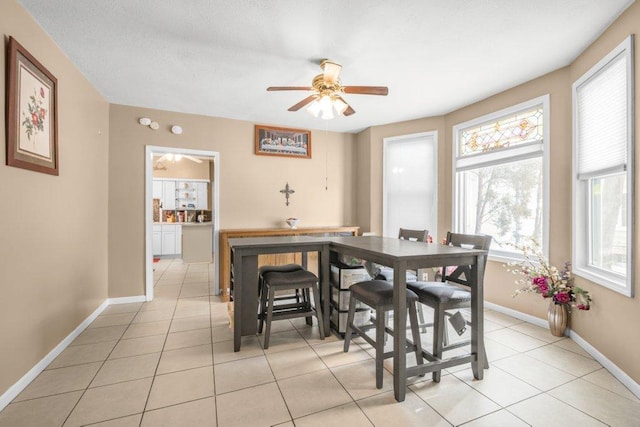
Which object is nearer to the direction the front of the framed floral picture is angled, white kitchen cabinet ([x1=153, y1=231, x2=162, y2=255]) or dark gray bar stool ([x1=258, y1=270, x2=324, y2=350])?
the dark gray bar stool

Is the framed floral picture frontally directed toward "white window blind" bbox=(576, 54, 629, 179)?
yes

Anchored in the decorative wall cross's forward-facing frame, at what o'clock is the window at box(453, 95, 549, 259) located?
The window is roughly at 10 o'clock from the decorative wall cross.

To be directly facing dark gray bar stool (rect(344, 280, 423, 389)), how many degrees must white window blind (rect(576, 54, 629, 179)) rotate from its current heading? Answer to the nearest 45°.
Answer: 0° — it already faces it

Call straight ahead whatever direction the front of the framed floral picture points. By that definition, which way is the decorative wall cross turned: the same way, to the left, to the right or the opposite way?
to the right

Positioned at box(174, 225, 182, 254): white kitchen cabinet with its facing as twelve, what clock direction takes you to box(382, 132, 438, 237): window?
The window is roughly at 11 o'clock from the white kitchen cabinet.

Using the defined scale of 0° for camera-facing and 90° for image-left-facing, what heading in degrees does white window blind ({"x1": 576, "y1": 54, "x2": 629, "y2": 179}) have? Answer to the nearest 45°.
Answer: approximately 45°

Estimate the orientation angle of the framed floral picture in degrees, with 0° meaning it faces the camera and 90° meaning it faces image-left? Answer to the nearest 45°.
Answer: approximately 315°

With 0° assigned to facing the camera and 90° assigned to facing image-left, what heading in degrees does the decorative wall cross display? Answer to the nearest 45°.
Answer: approximately 0°

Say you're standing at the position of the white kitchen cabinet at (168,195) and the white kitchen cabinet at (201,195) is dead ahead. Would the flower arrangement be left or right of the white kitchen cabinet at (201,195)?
right
